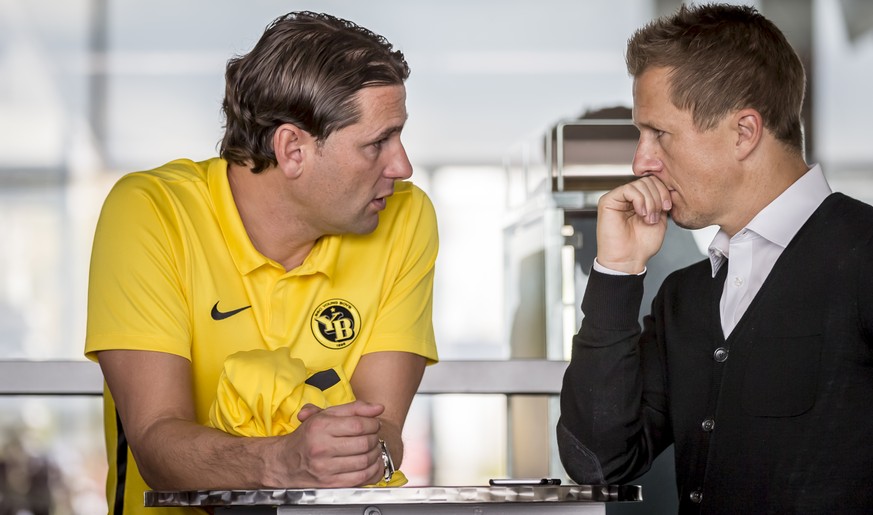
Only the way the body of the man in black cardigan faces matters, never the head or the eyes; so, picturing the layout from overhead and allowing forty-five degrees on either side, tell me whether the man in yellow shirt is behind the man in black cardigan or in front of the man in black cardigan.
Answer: in front

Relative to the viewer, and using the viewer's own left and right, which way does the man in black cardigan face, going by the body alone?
facing the viewer and to the left of the viewer

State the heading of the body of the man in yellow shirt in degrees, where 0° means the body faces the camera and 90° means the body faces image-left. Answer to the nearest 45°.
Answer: approximately 315°

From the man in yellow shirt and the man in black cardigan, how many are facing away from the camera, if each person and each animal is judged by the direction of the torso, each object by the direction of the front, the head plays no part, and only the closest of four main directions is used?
0

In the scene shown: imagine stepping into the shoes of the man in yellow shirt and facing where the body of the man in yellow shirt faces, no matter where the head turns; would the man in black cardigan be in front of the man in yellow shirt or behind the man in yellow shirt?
in front

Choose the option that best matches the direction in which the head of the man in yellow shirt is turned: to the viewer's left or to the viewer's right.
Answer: to the viewer's right

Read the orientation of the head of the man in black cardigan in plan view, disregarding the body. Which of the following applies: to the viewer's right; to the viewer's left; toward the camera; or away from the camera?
to the viewer's left

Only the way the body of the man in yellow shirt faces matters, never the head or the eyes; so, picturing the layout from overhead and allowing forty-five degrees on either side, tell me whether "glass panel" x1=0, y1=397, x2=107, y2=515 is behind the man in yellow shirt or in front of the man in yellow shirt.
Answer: behind

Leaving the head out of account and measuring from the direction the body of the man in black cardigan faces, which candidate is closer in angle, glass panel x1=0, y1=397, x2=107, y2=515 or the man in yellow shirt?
the man in yellow shirt

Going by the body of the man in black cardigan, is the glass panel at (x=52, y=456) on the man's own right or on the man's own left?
on the man's own right

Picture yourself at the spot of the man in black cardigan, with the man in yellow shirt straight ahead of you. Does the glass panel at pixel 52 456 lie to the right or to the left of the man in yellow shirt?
right
